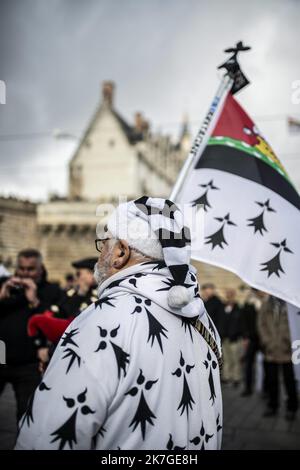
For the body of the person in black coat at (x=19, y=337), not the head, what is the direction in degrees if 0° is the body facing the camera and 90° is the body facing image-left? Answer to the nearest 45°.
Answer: approximately 45°

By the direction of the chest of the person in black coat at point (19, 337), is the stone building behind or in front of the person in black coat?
behind

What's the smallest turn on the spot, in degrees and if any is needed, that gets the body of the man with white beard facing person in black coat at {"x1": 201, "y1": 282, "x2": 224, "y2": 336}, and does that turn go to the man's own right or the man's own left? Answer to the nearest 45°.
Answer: approximately 45° to the man's own right

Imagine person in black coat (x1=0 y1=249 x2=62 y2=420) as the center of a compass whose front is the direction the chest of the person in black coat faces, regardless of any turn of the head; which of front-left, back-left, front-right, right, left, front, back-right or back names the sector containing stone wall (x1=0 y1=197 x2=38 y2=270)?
back-right

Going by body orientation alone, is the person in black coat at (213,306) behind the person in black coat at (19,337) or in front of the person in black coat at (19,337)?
behind

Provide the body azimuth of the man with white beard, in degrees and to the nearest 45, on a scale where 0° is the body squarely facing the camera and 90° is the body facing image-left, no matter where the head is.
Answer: approximately 135°

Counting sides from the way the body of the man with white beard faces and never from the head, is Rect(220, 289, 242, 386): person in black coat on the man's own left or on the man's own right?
on the man's own right
